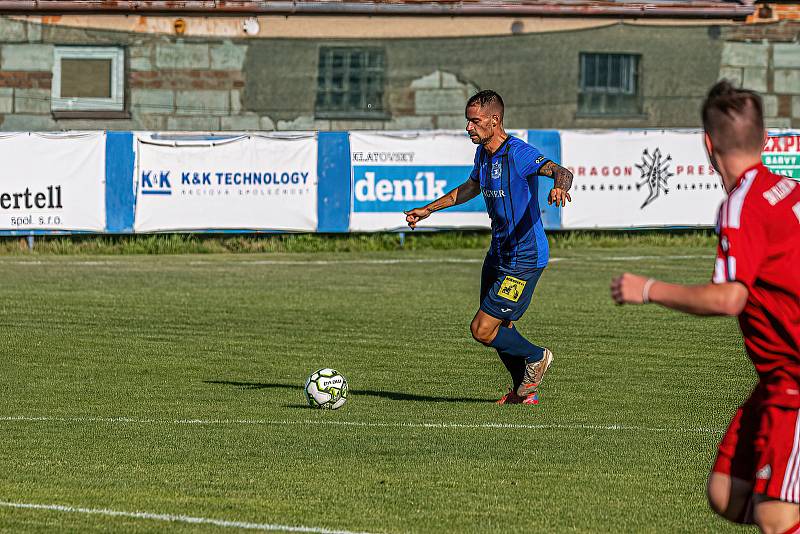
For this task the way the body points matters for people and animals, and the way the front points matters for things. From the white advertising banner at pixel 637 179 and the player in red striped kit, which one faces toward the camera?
the white advertising banner

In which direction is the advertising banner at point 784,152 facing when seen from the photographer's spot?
facing the viewer

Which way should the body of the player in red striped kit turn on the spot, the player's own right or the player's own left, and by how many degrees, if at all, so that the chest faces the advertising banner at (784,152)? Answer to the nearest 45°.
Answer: approximately 45° to the player's own right

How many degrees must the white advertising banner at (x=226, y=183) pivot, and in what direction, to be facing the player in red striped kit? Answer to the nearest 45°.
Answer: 0° — it already faces them

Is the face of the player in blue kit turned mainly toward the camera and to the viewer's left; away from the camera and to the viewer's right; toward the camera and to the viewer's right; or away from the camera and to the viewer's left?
toward the camera and to the viewer's left

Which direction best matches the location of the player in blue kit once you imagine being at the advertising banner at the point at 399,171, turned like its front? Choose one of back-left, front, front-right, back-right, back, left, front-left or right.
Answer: front

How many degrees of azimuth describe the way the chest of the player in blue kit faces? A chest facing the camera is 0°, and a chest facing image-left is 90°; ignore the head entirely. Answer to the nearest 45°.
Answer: approximately 45°

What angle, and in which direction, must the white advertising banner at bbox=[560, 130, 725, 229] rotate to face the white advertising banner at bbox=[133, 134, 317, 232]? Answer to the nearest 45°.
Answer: approximately 90° to its right

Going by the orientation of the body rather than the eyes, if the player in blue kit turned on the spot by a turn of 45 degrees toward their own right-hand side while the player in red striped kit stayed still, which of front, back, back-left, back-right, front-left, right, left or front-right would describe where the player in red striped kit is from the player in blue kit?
left

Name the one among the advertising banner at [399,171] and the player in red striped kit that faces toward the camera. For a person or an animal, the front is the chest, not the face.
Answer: the advertising banner

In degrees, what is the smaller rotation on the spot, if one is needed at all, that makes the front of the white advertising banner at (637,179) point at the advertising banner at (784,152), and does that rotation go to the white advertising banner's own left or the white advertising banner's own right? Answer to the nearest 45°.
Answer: approximately 90° to the white advertising banner's own left

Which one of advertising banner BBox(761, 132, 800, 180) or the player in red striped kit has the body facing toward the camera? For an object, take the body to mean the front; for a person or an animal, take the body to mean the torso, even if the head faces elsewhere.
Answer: the advertising banner

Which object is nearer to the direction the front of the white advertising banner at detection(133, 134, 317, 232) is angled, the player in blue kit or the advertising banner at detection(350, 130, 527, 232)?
the player in blue kit

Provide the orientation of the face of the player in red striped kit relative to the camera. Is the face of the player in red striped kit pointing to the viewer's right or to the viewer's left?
to the viewer's left

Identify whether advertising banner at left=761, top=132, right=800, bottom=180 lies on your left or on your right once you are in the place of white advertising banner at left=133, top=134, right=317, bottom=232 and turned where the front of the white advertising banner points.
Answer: on your left

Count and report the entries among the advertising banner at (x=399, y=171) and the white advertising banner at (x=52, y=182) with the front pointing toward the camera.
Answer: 2

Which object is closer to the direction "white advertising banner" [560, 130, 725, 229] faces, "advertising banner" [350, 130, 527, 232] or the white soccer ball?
the white soccer ball

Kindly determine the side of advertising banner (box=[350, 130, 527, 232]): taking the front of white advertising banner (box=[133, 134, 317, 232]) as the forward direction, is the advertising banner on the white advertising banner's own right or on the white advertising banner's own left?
on the white advertising banner's own left

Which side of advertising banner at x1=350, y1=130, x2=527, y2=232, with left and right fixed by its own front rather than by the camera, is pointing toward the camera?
front

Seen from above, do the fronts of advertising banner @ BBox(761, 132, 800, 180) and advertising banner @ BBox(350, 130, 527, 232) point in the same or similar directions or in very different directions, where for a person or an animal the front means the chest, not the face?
same or similar directions

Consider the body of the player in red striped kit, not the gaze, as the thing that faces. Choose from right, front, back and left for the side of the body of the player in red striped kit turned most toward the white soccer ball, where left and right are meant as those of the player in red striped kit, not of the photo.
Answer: front

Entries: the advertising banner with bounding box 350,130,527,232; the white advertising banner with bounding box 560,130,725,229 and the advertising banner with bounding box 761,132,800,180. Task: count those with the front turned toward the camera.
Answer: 3
